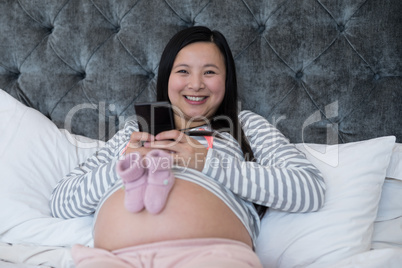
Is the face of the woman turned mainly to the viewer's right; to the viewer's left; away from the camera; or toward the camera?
toward the camera

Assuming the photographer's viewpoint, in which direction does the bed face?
facing the viewer
